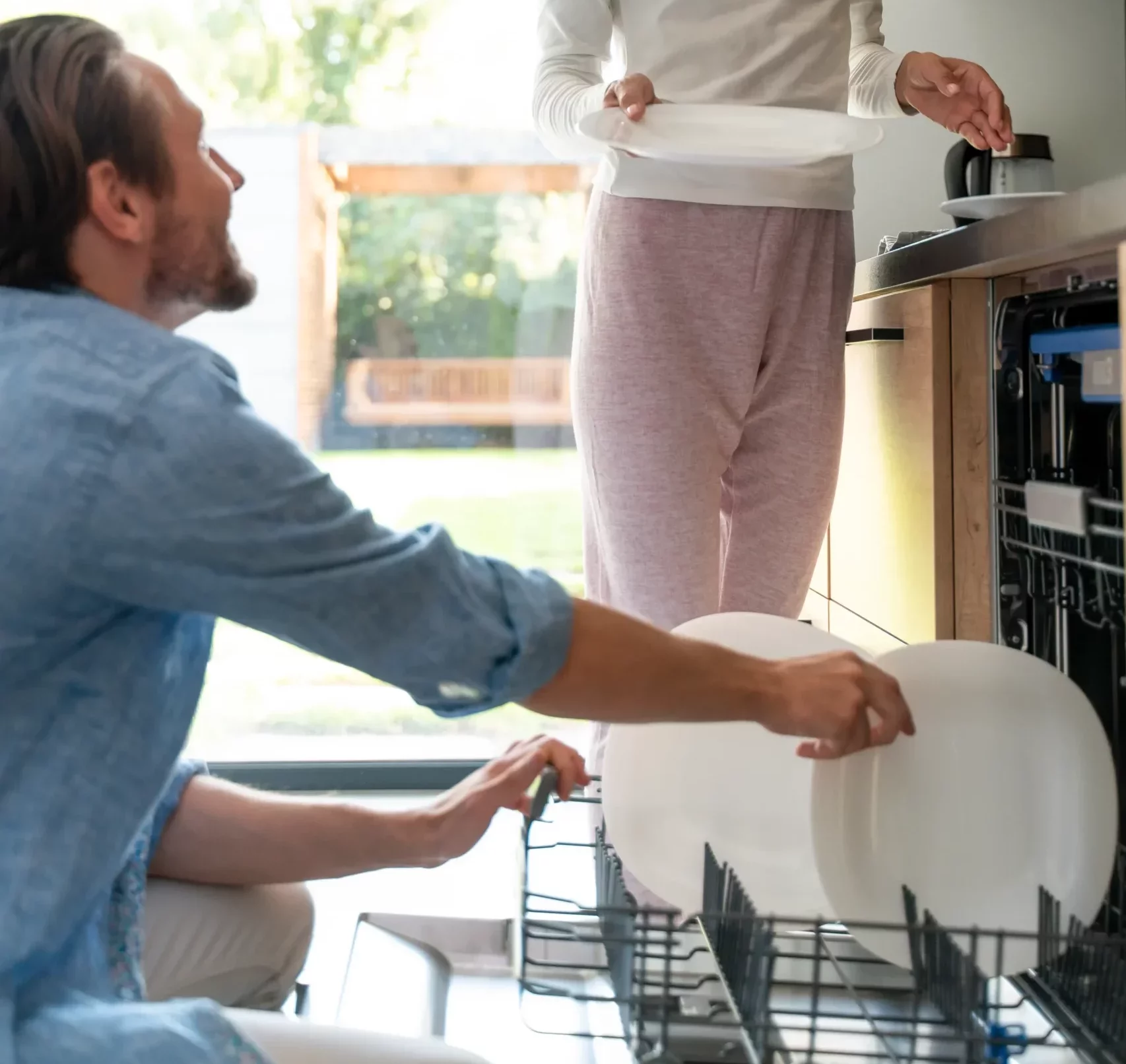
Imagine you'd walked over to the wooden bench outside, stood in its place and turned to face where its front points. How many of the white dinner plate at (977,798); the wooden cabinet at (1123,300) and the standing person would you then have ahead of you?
3

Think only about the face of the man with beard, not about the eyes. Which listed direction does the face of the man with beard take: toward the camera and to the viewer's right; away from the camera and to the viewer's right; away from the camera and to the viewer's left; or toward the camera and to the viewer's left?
away from the camera and to the viewer's right

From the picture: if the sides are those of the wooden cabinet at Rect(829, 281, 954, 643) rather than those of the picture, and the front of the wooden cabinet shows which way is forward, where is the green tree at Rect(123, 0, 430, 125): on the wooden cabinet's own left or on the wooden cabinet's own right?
on the wooden cabinet's own right

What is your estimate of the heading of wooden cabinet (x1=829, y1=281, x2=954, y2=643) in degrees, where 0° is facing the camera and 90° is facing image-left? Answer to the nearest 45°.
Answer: approximately 45°

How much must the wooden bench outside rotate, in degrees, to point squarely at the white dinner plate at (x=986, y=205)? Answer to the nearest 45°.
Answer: approximately 45° to its left

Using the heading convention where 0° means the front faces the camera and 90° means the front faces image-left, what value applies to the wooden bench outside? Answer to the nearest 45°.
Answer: approximately 0°

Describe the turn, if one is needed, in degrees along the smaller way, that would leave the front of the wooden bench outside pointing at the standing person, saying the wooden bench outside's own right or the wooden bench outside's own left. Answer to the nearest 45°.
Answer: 0° — it already faces them
